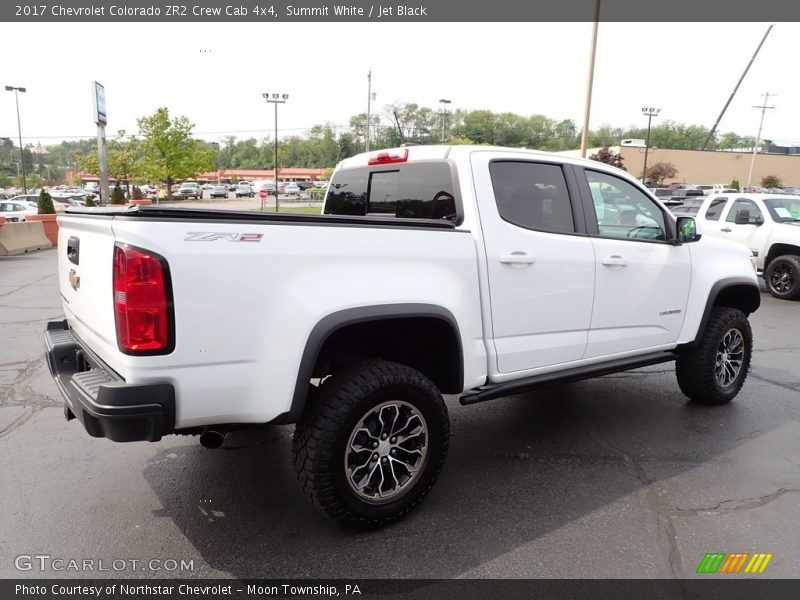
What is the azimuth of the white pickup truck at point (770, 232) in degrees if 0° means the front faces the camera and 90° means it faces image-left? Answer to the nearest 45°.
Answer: approximately 315°

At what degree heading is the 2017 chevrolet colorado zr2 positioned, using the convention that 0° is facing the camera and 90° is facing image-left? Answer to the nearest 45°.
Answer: approximately 225°

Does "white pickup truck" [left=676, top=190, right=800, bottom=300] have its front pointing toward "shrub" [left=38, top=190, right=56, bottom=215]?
no

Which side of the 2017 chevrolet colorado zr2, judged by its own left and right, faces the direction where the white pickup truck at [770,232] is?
front

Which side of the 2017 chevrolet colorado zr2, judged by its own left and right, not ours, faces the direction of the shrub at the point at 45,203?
left

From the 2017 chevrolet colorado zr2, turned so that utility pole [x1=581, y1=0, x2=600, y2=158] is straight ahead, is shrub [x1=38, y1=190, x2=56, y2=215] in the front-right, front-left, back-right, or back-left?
front-left

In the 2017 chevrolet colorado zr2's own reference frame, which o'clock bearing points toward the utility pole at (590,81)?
The utility pole is roughly at 11 o'clock from the 2017 chevrolet colorado zr2.

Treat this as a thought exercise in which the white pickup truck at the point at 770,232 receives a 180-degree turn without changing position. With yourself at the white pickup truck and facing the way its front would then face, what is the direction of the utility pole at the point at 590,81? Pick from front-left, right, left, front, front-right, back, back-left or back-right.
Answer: front
